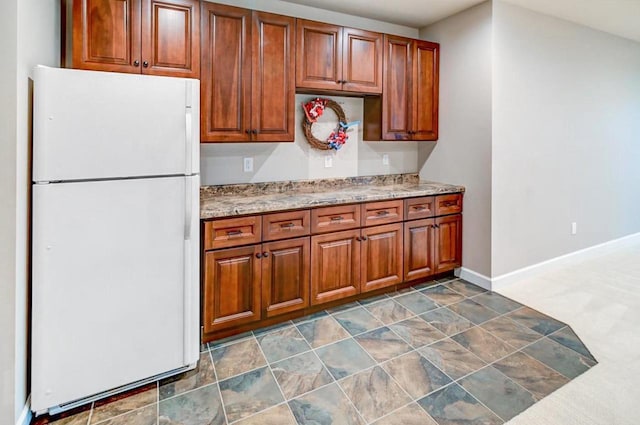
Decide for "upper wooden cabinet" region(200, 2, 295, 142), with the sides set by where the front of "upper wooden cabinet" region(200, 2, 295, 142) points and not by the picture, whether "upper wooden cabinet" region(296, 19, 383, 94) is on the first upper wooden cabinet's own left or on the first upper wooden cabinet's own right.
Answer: on the first upper wooden cabinet's own left

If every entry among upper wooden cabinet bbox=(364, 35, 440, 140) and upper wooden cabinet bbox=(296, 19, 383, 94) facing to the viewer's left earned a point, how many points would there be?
0

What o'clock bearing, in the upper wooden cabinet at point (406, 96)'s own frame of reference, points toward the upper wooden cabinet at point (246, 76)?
the upper wooden cabinet at point (246, 76) is roughly at 3 o'clock from the upper wooden cabinet at point (406, 96).

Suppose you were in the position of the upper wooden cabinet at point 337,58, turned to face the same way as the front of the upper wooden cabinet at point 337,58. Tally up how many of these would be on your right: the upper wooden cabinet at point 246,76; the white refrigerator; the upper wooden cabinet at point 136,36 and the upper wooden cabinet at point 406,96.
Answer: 3

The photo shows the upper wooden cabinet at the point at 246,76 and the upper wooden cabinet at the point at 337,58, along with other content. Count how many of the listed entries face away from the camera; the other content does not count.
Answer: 0

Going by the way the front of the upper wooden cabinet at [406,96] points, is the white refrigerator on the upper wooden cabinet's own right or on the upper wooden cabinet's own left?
on the upper wooden cabinet's own right

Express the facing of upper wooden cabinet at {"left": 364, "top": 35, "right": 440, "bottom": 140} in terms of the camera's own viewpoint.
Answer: facing the viewer and to the right of the viewer

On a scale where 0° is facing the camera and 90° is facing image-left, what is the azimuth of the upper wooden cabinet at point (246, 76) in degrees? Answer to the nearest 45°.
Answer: approximately 315°

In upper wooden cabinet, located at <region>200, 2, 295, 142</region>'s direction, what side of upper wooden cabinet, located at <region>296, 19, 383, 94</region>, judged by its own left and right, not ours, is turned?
right

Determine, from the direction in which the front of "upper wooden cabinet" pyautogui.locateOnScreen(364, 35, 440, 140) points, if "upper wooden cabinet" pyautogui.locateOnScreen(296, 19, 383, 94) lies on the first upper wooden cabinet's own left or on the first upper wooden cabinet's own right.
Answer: on the first upper wooden cabinet's own right
